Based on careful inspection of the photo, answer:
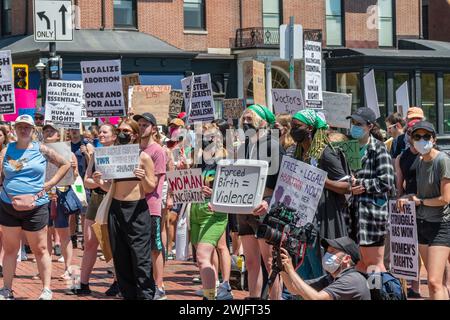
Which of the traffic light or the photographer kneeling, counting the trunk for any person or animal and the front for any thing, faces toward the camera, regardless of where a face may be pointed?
the traffic light

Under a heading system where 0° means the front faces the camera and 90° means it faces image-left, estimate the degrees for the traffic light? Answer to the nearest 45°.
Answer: approximately 0°

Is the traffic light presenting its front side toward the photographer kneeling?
yes

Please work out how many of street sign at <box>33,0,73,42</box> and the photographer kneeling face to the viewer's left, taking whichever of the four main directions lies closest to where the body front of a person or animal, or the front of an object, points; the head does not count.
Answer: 1

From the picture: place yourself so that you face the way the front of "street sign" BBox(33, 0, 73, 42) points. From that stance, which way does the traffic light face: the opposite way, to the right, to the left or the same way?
the same way

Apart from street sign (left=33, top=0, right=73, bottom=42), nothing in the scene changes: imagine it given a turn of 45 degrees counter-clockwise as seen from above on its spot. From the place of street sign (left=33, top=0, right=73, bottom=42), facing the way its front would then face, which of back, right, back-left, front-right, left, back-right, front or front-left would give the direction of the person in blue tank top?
front-right

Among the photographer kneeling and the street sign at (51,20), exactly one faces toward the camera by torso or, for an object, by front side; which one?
the street sign

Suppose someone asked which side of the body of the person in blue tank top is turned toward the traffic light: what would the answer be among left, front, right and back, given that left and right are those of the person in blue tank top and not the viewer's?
back

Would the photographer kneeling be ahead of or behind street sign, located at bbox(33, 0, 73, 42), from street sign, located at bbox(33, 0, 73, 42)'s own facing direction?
ahead

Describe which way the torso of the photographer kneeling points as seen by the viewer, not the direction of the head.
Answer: to the viewer's left

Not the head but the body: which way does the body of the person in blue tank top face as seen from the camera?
toward the camera

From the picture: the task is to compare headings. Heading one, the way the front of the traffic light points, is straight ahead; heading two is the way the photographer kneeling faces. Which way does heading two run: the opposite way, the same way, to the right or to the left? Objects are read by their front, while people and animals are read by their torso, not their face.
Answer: to the right
